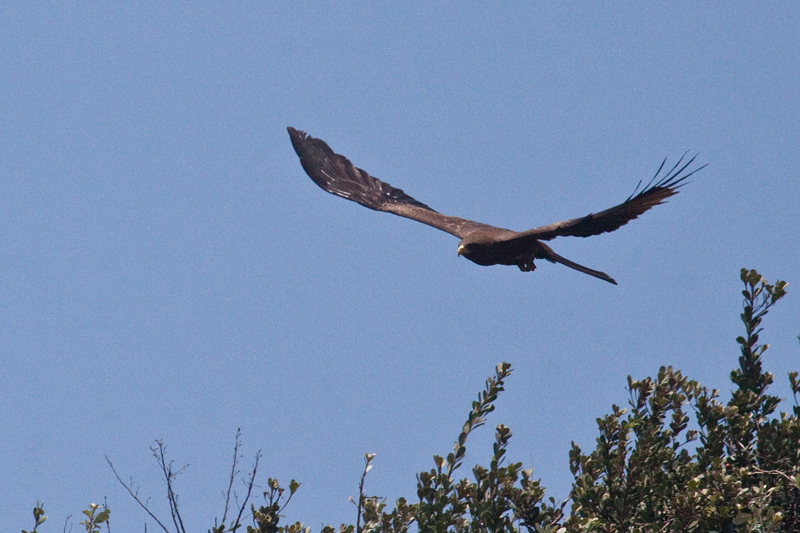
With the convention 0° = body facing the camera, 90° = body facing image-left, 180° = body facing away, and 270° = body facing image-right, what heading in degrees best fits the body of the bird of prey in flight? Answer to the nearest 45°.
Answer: approximately 45°
